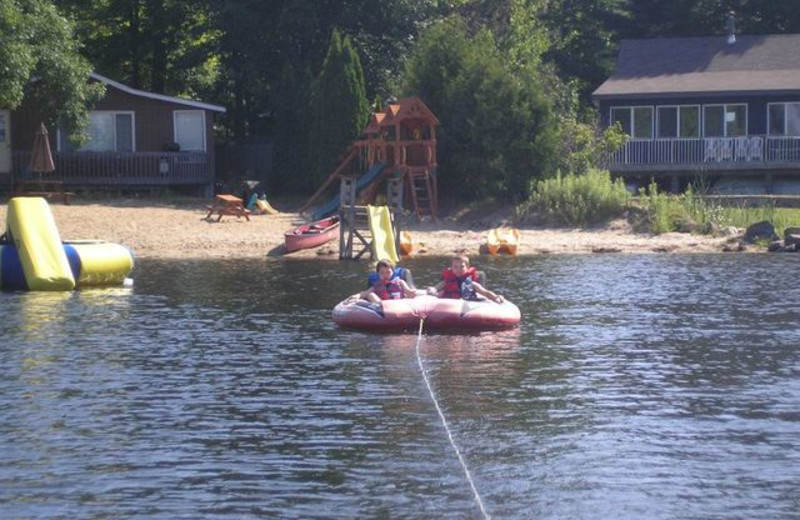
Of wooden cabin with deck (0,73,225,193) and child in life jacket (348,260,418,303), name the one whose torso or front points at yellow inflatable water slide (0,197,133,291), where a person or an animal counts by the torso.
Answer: the wooden cabin with deck

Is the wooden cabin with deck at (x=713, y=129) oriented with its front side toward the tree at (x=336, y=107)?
no

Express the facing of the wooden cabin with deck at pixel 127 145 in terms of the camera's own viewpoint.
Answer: facing the viewer

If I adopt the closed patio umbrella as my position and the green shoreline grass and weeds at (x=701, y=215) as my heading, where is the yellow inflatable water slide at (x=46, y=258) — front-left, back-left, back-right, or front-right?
front-right

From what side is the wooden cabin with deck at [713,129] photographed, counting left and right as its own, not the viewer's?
front

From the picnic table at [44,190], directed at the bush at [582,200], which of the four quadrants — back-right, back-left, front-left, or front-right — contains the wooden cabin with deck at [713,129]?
front-left

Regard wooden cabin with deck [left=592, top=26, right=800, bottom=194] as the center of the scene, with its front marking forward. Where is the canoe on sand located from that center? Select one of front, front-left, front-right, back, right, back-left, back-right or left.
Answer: front-right

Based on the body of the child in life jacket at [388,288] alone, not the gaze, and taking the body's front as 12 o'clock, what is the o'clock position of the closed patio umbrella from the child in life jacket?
The closed patio umbrella is roughly at 5 o'clock from the child in life jacket.

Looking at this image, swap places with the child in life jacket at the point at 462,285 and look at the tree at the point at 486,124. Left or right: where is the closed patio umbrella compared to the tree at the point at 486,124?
left

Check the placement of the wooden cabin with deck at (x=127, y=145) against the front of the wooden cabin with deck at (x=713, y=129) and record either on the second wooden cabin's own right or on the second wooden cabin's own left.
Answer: on the second wooden cabin's own right

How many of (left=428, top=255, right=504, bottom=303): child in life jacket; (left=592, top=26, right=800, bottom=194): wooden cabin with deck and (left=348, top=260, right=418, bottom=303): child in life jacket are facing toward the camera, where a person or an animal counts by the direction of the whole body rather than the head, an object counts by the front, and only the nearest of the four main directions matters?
3

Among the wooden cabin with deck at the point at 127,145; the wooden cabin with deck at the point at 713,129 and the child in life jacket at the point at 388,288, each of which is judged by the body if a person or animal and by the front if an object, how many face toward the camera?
3

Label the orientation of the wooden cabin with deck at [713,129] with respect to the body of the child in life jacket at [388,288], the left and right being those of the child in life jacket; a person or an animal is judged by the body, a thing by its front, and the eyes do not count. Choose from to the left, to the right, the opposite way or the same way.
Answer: the same way

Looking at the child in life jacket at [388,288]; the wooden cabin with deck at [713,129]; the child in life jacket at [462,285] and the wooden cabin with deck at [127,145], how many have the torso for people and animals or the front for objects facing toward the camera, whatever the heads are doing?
4

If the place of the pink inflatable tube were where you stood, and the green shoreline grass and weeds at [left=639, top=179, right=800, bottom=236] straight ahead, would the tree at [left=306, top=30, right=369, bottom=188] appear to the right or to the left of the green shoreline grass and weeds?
left

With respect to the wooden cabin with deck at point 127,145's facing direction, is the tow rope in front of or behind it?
in front

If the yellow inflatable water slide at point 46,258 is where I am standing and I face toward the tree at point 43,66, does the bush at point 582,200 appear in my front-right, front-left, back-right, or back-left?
front-right
